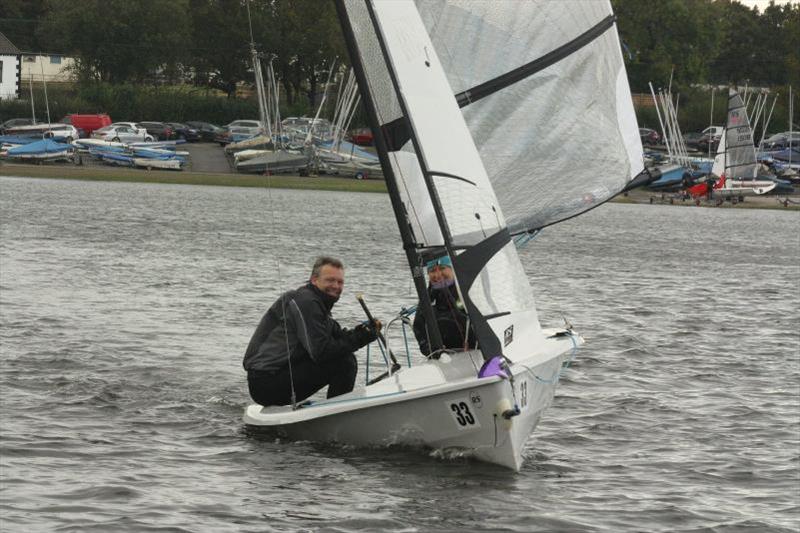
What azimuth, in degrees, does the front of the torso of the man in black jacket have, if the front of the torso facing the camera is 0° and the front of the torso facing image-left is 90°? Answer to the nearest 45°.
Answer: approximately 270°

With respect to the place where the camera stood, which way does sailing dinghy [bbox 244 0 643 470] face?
facing the viewer and to the right of the viewer
